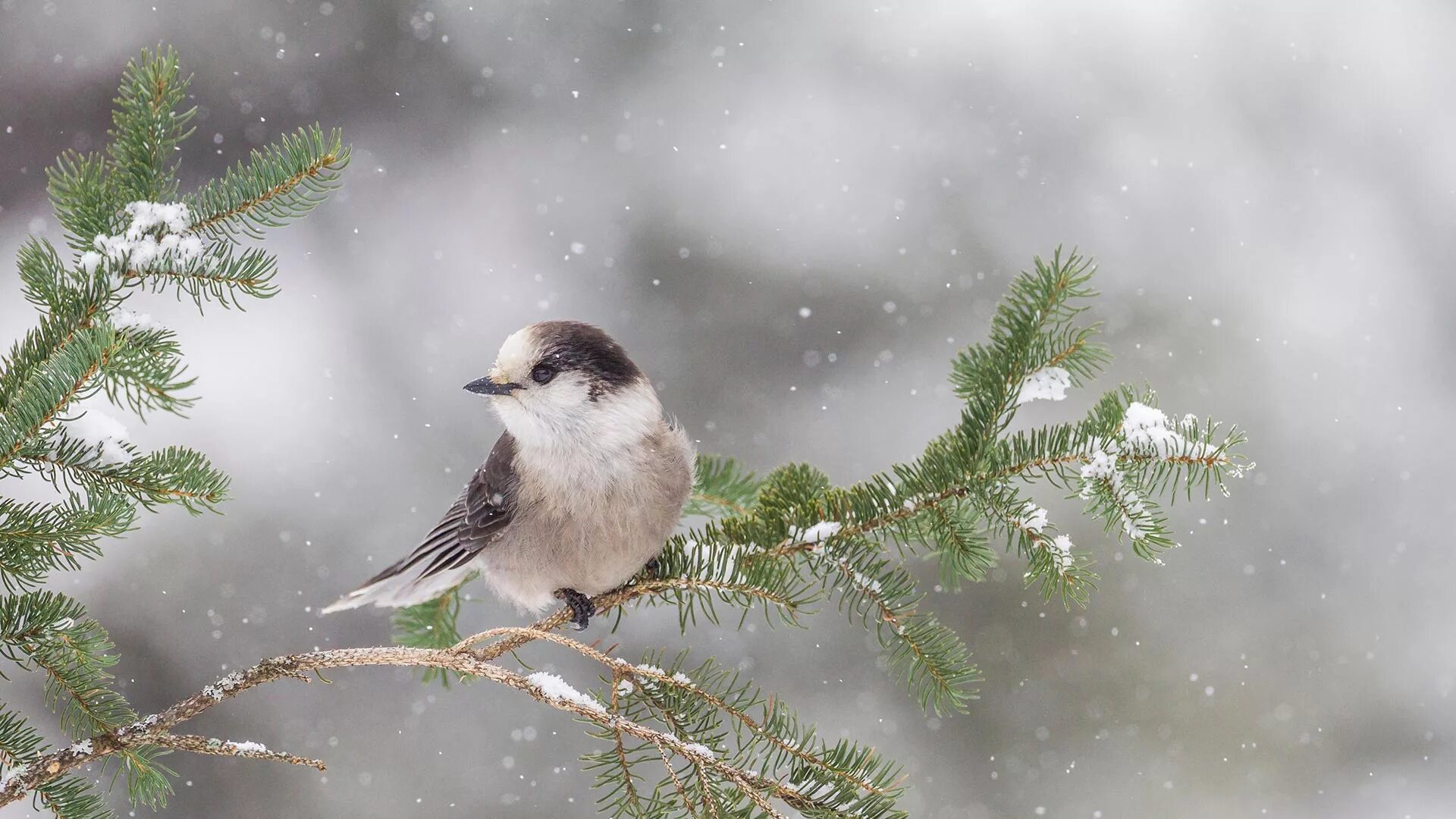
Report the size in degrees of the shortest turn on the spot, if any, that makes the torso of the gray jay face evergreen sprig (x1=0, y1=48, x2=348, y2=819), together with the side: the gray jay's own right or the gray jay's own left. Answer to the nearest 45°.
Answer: approximately 90° to the gray jay's own right

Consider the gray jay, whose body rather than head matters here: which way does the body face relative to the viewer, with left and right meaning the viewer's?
facing the viewer and to the right of the viewer
